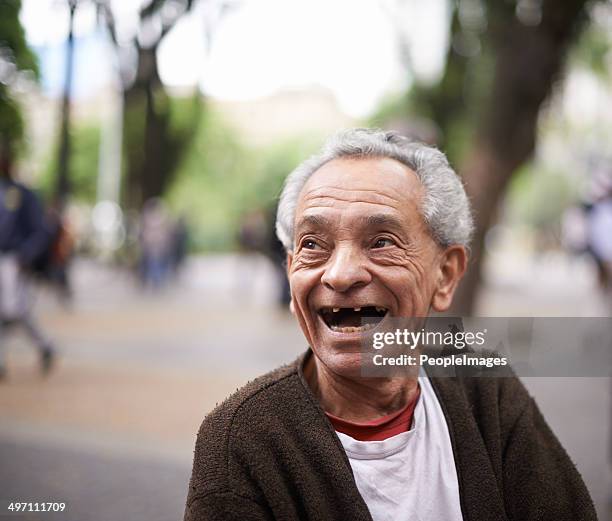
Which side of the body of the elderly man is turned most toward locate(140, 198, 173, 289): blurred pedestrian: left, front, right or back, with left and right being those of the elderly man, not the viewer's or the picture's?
back

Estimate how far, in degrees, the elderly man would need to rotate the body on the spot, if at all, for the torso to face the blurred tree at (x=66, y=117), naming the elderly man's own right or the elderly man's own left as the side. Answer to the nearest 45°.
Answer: approximately 135° to the elderly man's own right

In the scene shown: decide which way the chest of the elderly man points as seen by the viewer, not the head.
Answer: toward the camera

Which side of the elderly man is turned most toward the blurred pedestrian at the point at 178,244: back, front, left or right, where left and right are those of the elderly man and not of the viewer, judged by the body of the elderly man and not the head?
back

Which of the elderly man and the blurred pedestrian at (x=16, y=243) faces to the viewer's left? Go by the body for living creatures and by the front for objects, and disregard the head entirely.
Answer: the blurred pedestrian

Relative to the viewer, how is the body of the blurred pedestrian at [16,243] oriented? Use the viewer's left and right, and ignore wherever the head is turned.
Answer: facing to the left of the viewer

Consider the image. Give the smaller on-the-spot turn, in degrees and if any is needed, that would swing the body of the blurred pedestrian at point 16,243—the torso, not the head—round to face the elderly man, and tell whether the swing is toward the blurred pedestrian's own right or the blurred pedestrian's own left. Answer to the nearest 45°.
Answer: approximately 90° to the blurred pedestrian's own left
